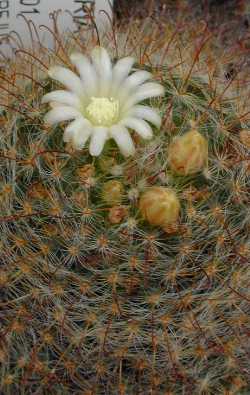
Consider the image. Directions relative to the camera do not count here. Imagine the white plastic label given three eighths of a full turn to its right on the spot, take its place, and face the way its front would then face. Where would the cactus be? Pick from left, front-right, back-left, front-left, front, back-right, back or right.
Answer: back-left

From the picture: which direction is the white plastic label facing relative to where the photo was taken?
toward the camera
